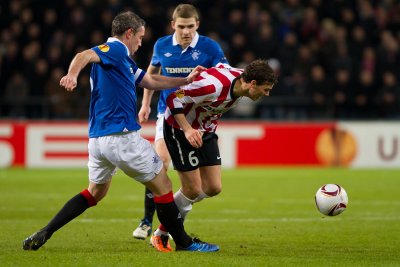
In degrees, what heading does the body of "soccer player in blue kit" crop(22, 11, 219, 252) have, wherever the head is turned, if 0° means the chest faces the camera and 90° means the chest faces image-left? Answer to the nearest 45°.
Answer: approximately 270°

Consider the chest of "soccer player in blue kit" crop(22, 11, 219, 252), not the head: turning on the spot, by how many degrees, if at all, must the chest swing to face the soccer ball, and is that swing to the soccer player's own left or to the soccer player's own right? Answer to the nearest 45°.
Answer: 0° — they already face it

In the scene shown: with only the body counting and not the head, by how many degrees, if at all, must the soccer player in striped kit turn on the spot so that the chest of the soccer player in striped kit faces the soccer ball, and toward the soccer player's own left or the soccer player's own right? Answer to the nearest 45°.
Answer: approximately 45° to the soccer player's own left

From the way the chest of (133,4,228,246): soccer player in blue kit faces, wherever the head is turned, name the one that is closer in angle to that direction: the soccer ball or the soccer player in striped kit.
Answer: the soccer player in striped kit

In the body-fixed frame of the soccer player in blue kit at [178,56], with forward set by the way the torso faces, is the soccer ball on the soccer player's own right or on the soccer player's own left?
on the soccer player's own left

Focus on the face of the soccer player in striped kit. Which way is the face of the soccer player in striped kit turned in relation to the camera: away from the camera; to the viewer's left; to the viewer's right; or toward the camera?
to the viewer's right

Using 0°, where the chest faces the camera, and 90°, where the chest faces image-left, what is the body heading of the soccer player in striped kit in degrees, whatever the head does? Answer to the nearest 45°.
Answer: approximately 315°

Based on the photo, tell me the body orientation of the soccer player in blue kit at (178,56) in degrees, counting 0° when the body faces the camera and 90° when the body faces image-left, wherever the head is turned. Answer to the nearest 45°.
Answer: approximately 0°

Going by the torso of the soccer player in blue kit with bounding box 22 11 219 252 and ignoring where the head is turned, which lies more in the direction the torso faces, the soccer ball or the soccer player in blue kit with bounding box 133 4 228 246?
the soccer ball

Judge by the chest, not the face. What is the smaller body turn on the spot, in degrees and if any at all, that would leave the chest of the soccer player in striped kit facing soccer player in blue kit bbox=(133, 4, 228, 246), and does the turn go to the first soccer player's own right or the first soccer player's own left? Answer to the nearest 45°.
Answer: approximately 135° to the first soccer player's own left

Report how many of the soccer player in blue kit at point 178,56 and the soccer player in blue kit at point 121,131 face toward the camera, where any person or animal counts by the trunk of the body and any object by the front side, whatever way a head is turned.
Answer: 1
